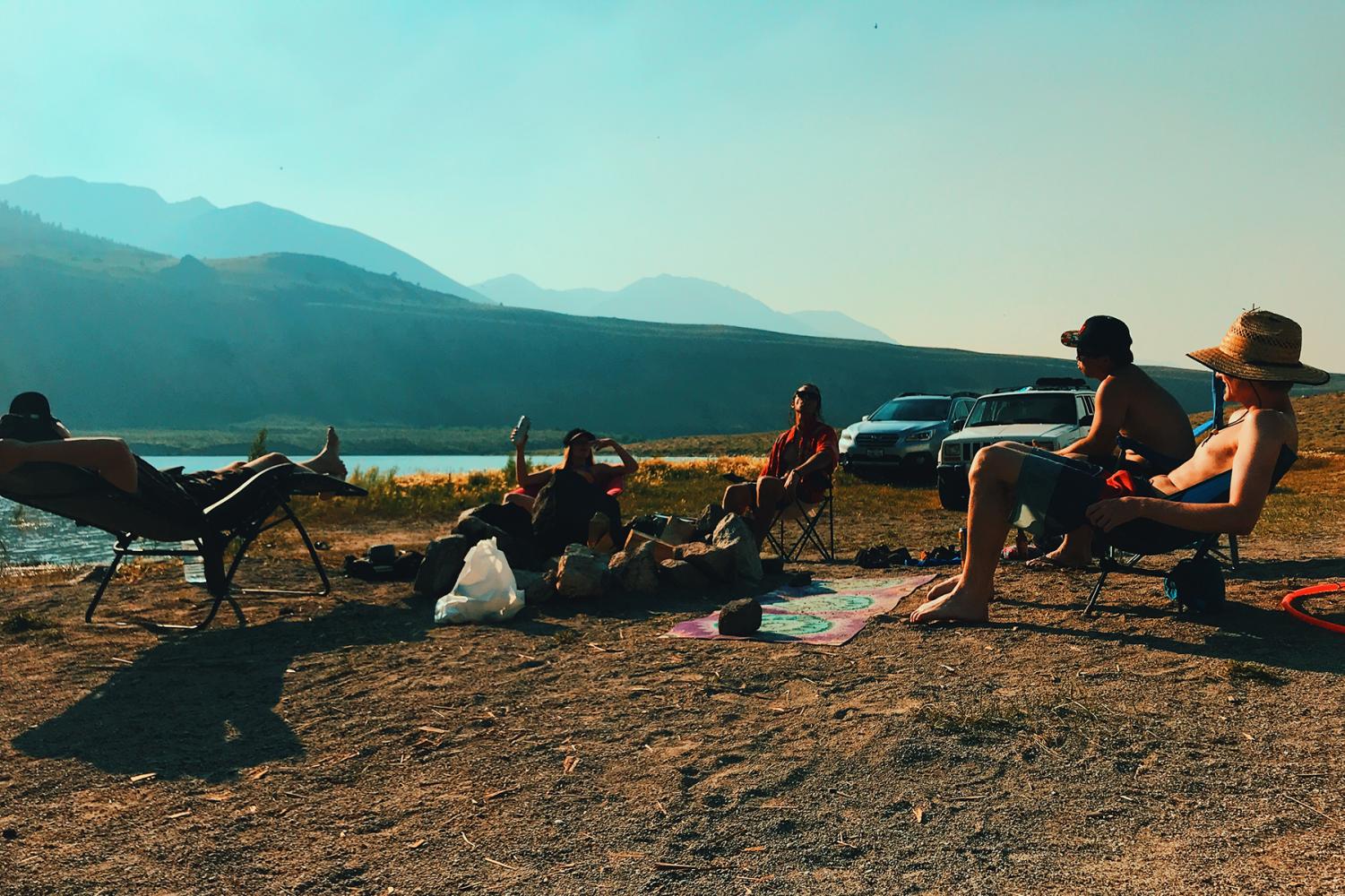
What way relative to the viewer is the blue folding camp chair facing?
to the viewer's left

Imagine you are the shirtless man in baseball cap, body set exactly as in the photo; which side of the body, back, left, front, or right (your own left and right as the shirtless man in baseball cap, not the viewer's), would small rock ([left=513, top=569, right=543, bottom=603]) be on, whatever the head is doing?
front

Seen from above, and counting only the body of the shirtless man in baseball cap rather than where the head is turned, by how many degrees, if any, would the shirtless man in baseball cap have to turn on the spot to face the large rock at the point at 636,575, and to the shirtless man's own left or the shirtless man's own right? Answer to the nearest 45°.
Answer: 0° — they already face it

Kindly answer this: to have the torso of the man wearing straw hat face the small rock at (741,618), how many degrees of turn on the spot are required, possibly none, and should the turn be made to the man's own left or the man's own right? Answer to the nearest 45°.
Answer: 0° — they already face it

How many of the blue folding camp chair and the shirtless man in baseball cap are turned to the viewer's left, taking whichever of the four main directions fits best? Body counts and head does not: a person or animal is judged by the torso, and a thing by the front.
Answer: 2

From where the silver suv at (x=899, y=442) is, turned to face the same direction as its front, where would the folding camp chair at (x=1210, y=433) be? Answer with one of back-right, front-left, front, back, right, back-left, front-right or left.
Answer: front-left

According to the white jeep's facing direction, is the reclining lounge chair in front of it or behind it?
in front

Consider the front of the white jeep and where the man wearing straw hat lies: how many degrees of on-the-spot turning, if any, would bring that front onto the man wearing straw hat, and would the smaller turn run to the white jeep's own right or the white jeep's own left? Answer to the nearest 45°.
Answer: approximately 45° to the white jeep's own left

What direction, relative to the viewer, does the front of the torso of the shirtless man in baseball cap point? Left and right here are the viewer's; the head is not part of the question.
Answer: facing to the left of the viewer

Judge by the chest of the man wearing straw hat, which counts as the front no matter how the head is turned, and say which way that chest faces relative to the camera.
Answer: to the viewer's left

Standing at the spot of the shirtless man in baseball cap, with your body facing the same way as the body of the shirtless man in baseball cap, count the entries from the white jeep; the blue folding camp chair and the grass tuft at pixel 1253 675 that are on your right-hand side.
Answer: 1

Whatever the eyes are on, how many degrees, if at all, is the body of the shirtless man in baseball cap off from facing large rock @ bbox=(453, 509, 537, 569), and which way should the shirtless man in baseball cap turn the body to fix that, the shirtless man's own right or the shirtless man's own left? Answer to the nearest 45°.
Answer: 0° — they already face it

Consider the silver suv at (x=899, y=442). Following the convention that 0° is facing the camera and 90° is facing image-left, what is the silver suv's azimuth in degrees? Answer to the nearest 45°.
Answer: approximately 45°

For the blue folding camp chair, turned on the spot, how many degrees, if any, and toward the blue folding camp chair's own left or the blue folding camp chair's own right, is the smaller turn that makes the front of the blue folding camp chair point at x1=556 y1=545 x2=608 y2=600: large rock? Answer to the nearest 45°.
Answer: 0° — it already faces it
